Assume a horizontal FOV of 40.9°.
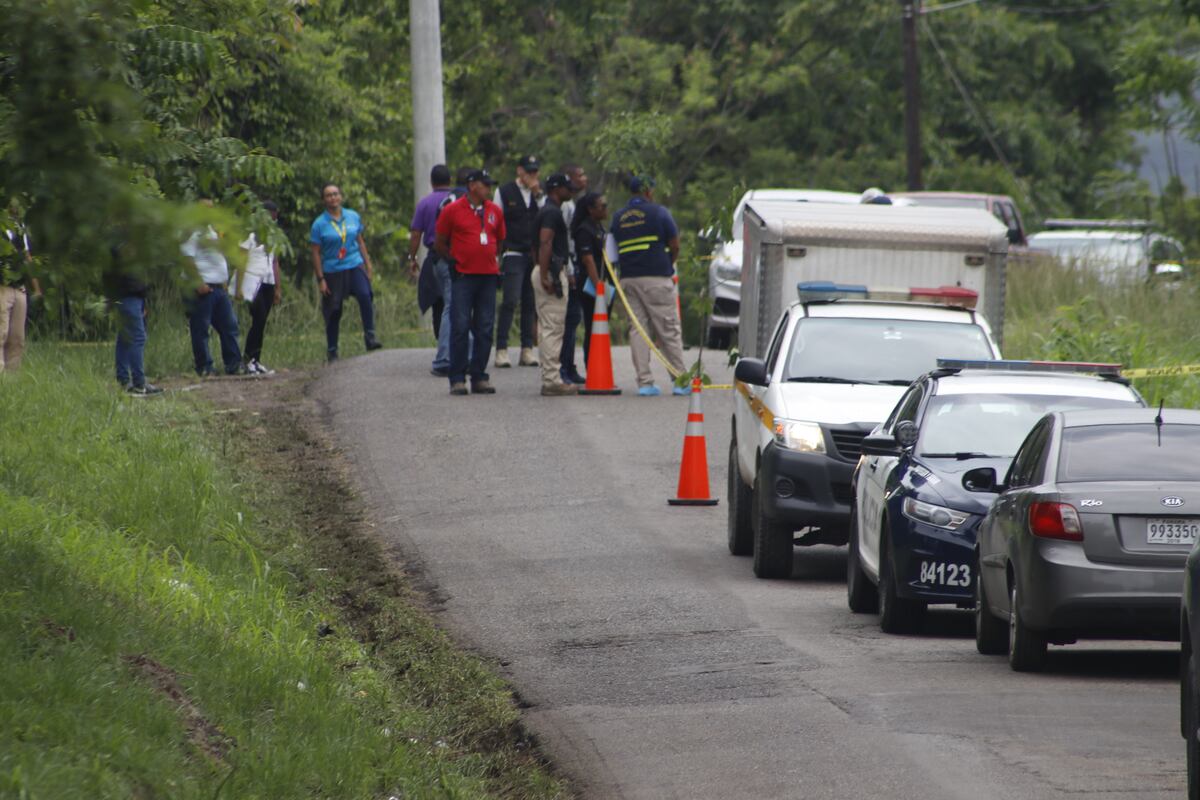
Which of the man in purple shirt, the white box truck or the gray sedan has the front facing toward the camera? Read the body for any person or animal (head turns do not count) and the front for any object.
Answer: the white box truck

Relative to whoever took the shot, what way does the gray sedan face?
facing away from the viewer

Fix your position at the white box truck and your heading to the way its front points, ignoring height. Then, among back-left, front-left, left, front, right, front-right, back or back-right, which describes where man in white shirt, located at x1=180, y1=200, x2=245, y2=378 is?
back-right

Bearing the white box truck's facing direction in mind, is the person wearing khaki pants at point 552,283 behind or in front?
behind

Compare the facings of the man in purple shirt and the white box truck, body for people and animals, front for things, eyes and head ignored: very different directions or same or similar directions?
very different directions

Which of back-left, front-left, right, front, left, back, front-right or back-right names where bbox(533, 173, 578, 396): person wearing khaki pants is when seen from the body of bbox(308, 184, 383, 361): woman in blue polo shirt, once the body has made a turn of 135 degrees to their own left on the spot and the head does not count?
right

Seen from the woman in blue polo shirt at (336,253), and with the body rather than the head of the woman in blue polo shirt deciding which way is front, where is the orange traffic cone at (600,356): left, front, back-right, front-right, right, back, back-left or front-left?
front-left

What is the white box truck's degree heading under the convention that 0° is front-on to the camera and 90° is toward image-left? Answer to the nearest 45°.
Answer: approximately 0°

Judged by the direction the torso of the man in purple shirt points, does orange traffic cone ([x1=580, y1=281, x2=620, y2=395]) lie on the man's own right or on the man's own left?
on the man's own right

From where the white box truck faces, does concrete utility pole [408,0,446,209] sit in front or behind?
behind

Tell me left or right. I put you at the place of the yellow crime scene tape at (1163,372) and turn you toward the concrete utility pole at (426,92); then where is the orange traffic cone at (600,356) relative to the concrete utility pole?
left
